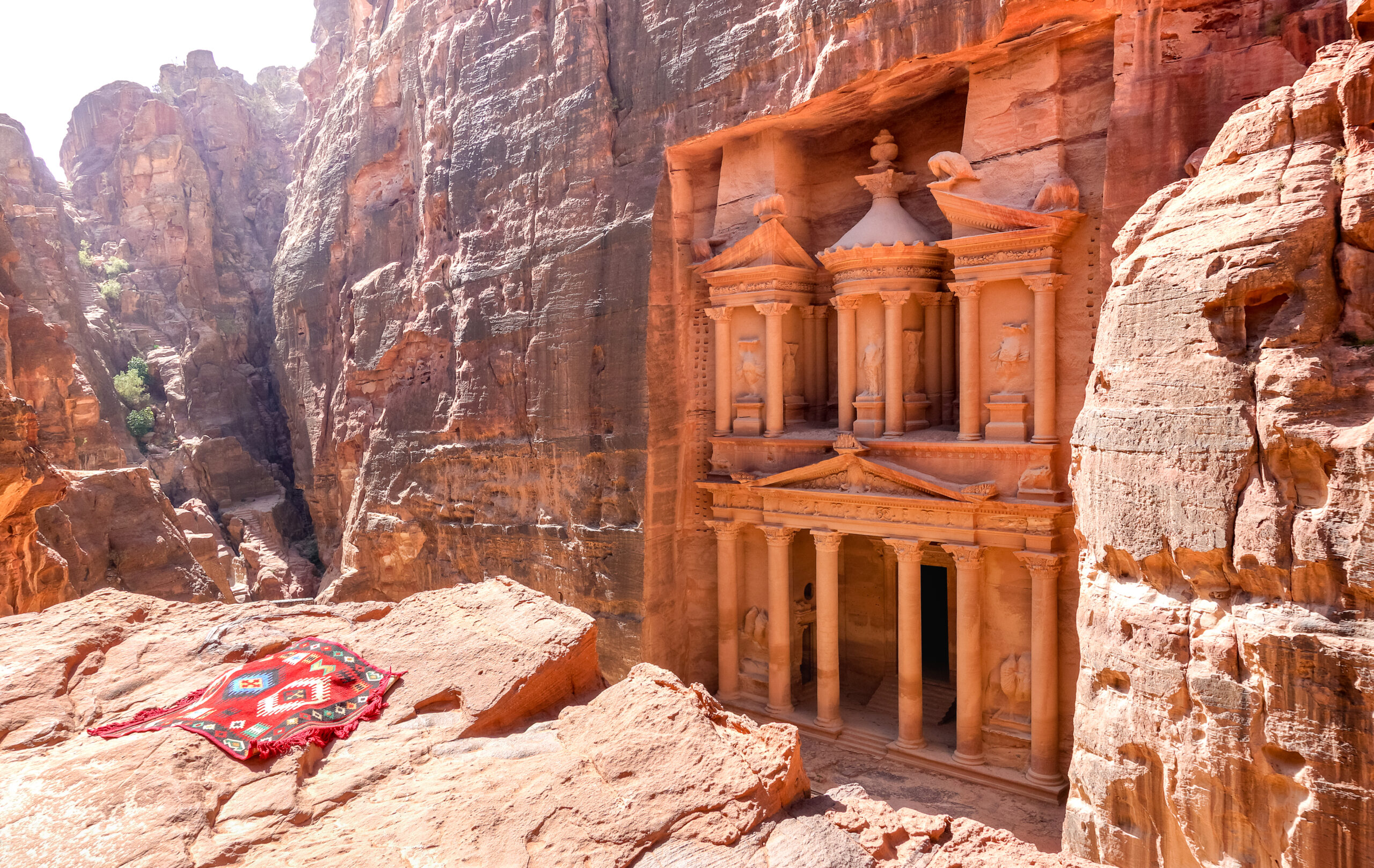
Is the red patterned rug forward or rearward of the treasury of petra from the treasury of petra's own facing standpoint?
forward

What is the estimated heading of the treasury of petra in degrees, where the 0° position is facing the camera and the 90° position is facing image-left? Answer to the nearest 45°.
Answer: approximately 45°
